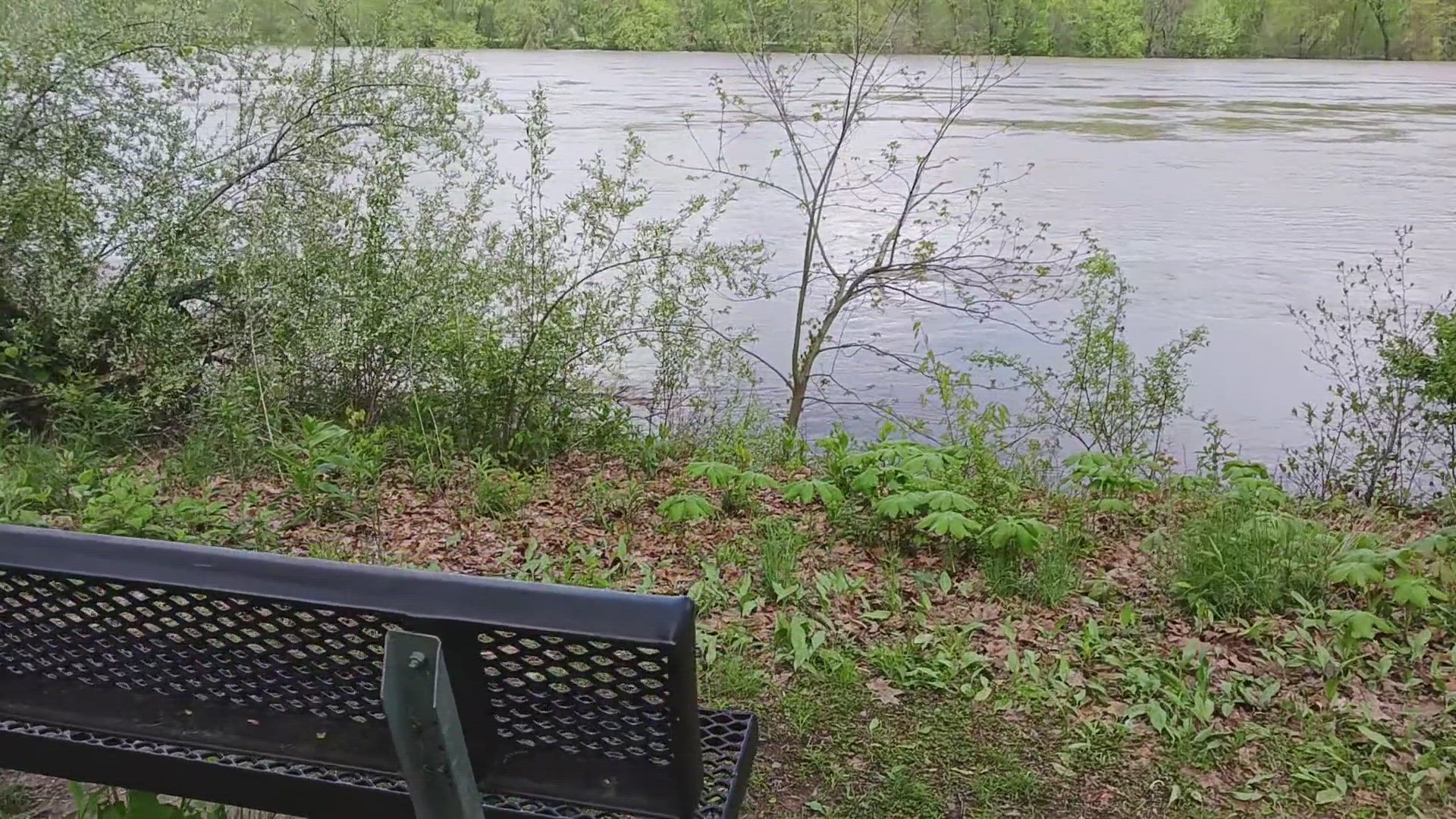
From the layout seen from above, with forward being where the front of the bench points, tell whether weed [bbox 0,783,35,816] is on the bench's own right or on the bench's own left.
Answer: on the bench's own left

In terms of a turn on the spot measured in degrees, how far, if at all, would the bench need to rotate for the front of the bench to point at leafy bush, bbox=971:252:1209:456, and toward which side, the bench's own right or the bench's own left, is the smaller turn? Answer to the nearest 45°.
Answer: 0° — it already faces it

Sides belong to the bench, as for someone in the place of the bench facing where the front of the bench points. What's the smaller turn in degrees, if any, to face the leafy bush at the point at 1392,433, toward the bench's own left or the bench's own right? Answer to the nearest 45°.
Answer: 0° — it already faces it

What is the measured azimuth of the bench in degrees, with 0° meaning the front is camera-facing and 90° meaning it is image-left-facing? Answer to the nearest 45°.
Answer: approximately 225°

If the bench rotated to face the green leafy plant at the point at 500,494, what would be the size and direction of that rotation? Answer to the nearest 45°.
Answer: approximately 45° to its left
